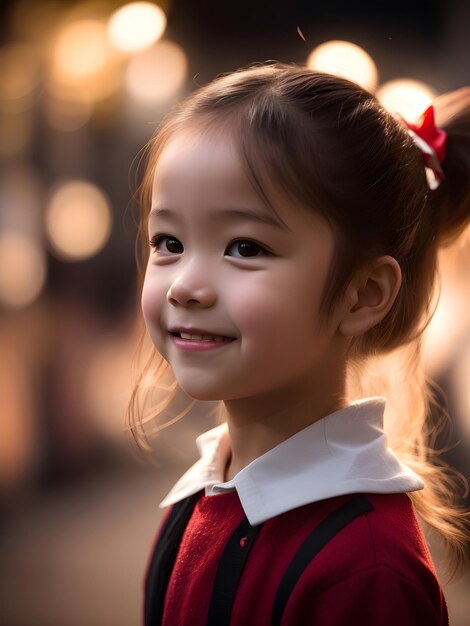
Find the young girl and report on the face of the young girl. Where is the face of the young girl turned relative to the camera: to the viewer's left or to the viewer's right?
to the viewer's left

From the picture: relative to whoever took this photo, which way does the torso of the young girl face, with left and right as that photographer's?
facing the viewer and to the left of the viewer
